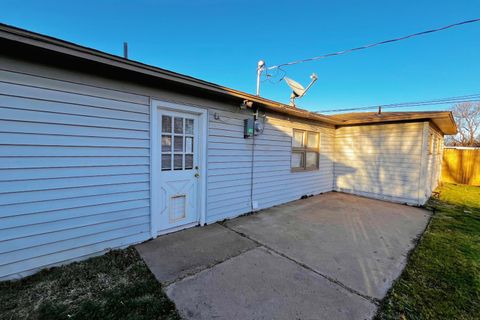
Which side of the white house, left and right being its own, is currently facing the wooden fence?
left

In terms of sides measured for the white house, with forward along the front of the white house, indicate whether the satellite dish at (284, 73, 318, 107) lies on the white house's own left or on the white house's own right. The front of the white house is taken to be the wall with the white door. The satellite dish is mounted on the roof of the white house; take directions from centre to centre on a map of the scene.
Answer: on the white house's own left

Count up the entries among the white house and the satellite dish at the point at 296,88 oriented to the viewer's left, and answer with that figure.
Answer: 0

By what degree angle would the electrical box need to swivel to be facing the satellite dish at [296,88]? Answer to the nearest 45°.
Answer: approximately 90° to its left

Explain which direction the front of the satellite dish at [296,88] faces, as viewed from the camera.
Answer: facing to the right of the viewer

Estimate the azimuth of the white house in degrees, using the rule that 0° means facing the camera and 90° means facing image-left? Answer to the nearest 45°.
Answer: approximately 315°

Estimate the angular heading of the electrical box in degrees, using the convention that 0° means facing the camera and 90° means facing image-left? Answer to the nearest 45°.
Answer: approximately 315°

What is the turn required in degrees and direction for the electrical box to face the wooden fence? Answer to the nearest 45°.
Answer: approximately 90° to its left

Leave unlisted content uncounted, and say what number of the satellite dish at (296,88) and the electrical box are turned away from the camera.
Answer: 0

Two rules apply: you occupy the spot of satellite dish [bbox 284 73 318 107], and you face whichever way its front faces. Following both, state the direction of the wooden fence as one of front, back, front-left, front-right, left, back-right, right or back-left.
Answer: front-left
